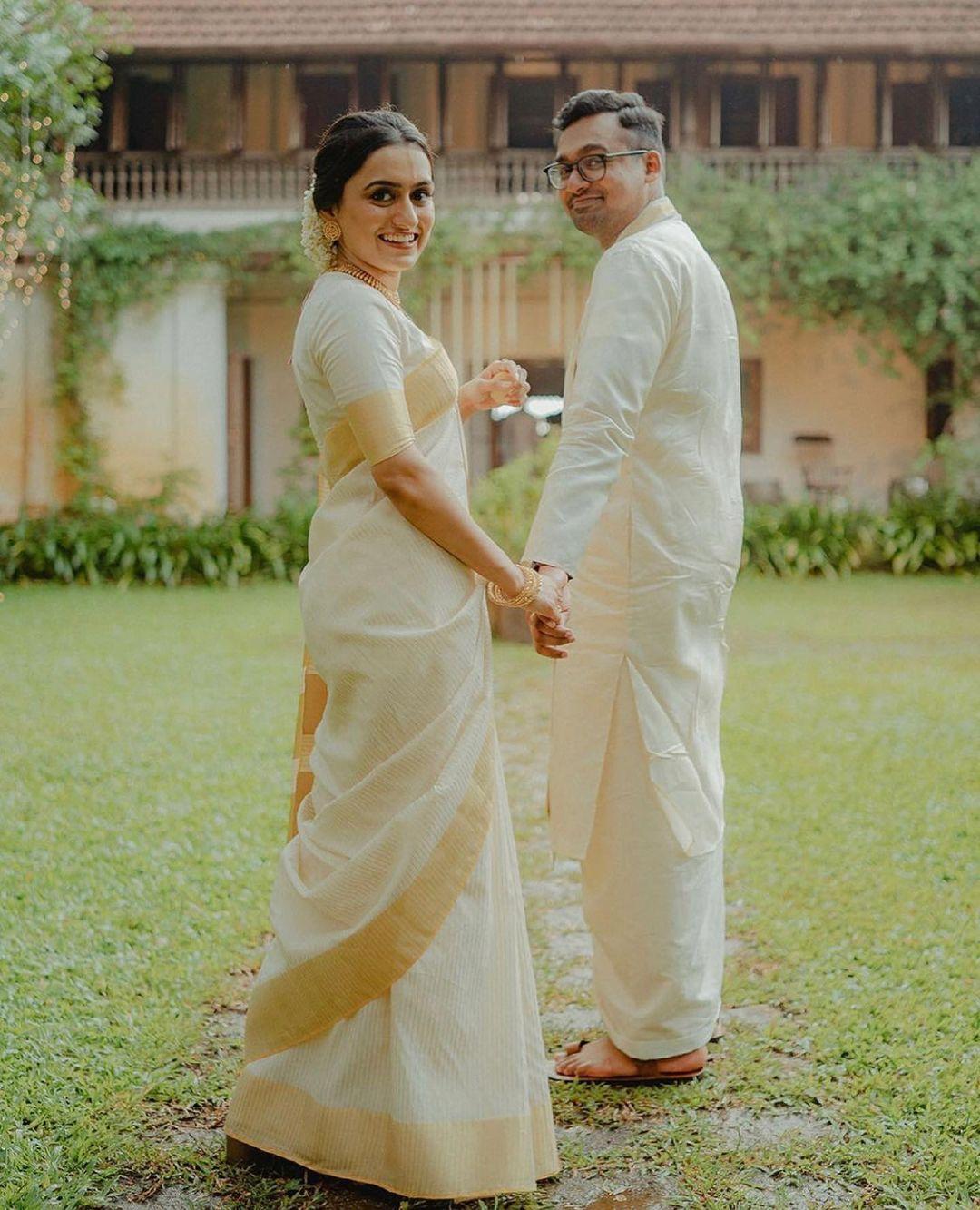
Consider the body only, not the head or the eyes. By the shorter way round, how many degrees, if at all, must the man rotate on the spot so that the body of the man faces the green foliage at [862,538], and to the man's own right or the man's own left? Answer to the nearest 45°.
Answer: approximately 90° to the man's own right

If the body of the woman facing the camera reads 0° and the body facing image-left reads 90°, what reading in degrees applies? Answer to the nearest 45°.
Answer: approximately 270°

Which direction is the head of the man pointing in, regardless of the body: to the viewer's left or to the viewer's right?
to the viewer's left
